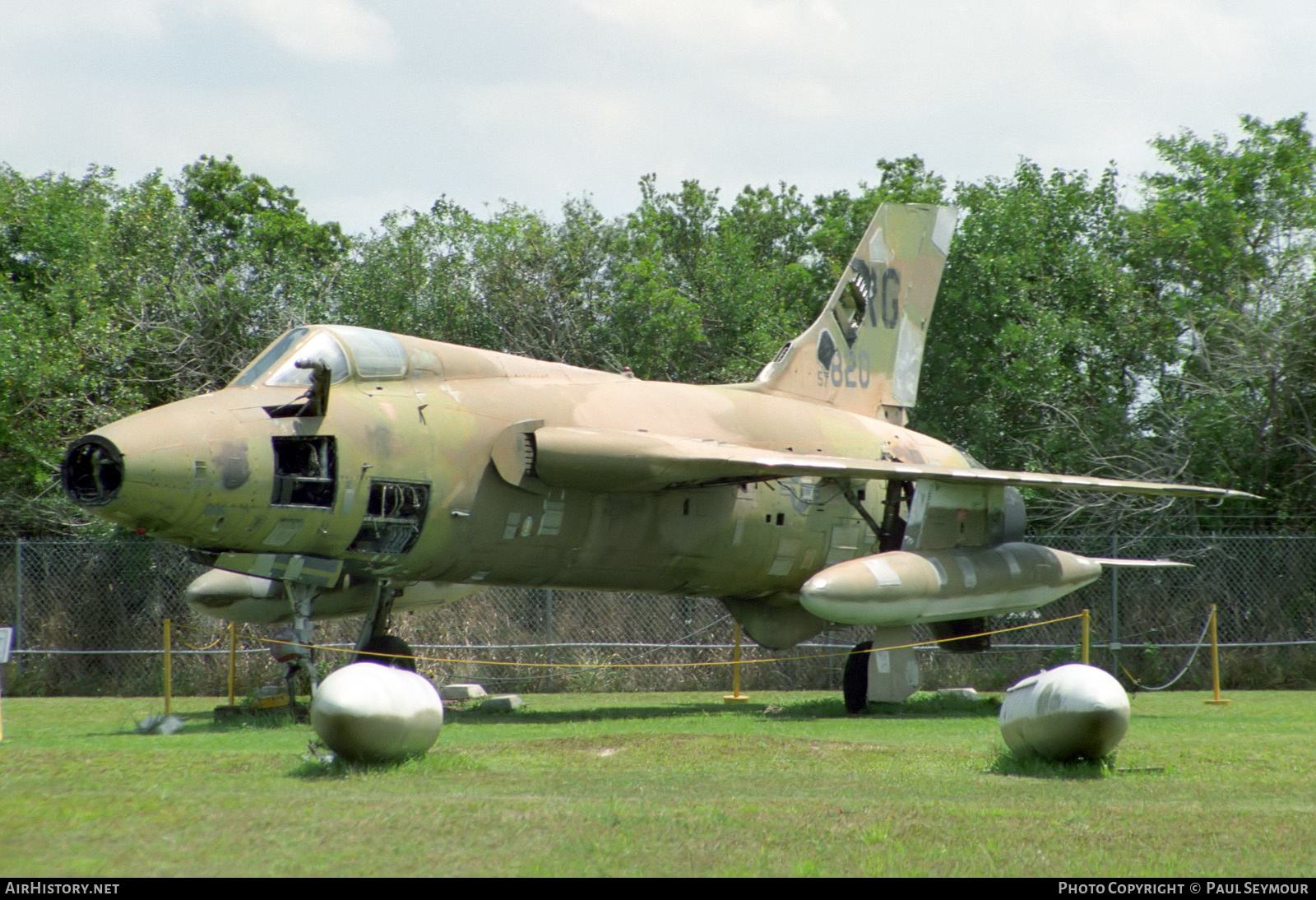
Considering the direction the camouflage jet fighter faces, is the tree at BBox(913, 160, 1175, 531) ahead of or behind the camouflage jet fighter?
behind

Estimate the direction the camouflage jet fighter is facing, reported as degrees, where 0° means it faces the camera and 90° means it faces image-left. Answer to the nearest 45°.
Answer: approximately 45°

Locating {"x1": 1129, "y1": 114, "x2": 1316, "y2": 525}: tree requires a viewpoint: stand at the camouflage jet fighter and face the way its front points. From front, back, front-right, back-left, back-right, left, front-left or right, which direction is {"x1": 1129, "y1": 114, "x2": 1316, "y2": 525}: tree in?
back

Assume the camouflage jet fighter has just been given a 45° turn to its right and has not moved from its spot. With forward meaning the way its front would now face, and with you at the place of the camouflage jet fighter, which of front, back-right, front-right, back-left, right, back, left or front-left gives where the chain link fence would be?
right
